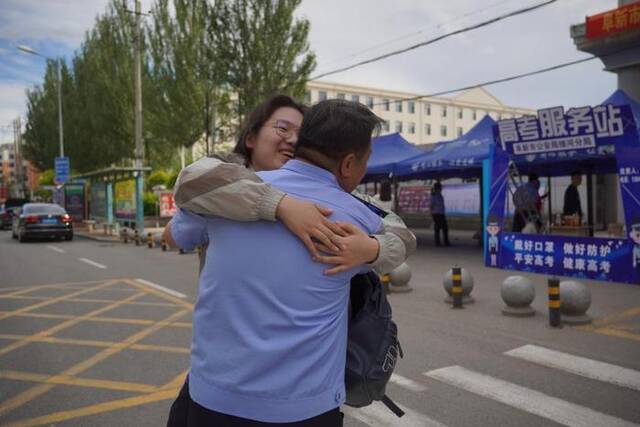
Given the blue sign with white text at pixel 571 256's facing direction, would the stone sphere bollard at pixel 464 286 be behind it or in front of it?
in front

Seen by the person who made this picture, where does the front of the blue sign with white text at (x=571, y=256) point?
facing the viewer and to the left of the viewer

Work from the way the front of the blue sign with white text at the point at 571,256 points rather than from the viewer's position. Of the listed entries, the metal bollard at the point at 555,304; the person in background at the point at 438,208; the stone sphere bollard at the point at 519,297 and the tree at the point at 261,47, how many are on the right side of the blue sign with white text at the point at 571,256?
2

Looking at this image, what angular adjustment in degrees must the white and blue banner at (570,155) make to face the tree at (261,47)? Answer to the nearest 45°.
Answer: approximately 90° to its right

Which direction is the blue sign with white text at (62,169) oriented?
toward the camera

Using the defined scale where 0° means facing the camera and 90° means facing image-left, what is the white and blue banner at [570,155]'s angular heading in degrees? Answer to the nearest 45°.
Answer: approximately 45°

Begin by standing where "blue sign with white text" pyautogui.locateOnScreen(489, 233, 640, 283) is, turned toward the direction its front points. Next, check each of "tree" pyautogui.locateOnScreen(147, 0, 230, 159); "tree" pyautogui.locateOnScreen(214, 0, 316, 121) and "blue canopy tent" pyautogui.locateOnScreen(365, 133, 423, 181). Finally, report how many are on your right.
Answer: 3
